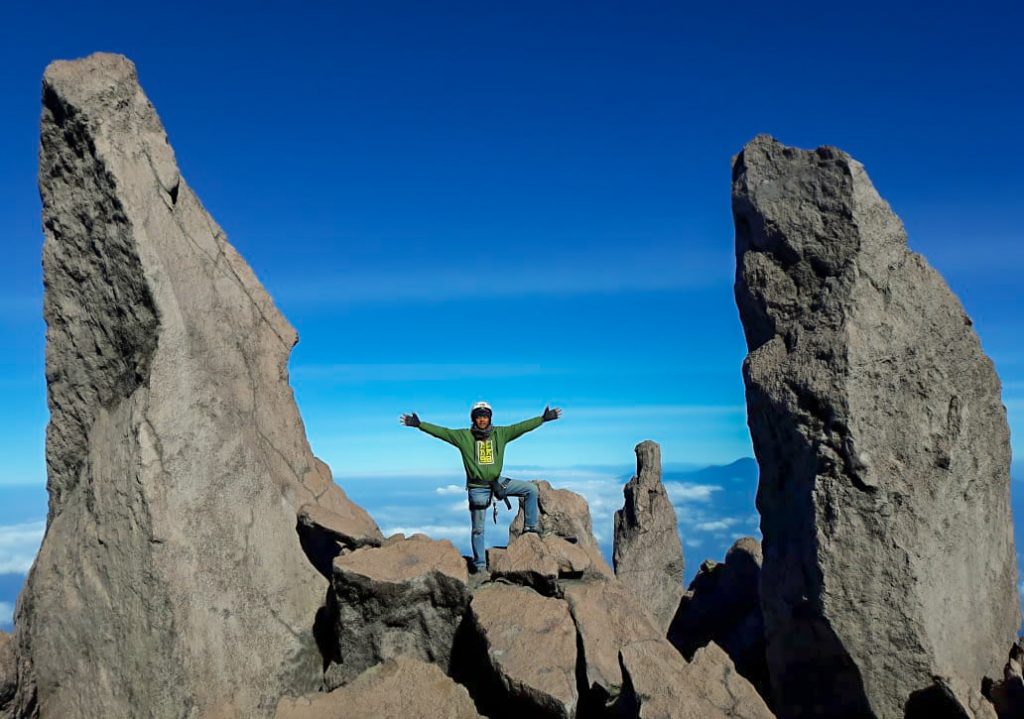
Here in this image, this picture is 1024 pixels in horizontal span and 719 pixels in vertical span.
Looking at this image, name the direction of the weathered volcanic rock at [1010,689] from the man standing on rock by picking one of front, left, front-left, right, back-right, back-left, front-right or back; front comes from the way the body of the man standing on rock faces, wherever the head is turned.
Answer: left

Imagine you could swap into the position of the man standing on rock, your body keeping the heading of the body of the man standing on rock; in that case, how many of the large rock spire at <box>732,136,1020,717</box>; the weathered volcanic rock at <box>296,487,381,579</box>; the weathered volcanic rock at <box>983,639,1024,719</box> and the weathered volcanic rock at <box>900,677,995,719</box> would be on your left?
3

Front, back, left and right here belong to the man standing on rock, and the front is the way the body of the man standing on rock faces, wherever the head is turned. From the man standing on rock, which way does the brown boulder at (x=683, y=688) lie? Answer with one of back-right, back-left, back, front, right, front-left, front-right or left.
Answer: front-left

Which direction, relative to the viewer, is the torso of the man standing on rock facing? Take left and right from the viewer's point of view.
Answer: facing the viewer

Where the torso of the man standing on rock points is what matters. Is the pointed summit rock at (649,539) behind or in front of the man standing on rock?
behind

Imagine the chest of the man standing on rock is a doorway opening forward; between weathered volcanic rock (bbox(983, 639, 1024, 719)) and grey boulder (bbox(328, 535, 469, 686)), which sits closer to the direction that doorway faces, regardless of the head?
the grey boulder

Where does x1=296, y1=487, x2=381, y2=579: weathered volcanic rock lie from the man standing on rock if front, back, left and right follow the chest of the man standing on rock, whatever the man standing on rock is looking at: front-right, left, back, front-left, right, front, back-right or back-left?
right

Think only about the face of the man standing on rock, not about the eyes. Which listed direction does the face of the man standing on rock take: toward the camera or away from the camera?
toward the camera

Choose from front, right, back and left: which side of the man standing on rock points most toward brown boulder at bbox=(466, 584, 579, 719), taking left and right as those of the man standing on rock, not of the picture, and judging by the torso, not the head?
front

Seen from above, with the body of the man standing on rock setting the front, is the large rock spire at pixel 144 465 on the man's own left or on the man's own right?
on the man's own right

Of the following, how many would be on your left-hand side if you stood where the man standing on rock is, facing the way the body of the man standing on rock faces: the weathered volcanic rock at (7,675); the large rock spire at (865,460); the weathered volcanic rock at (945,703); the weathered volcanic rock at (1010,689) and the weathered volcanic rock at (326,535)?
3
